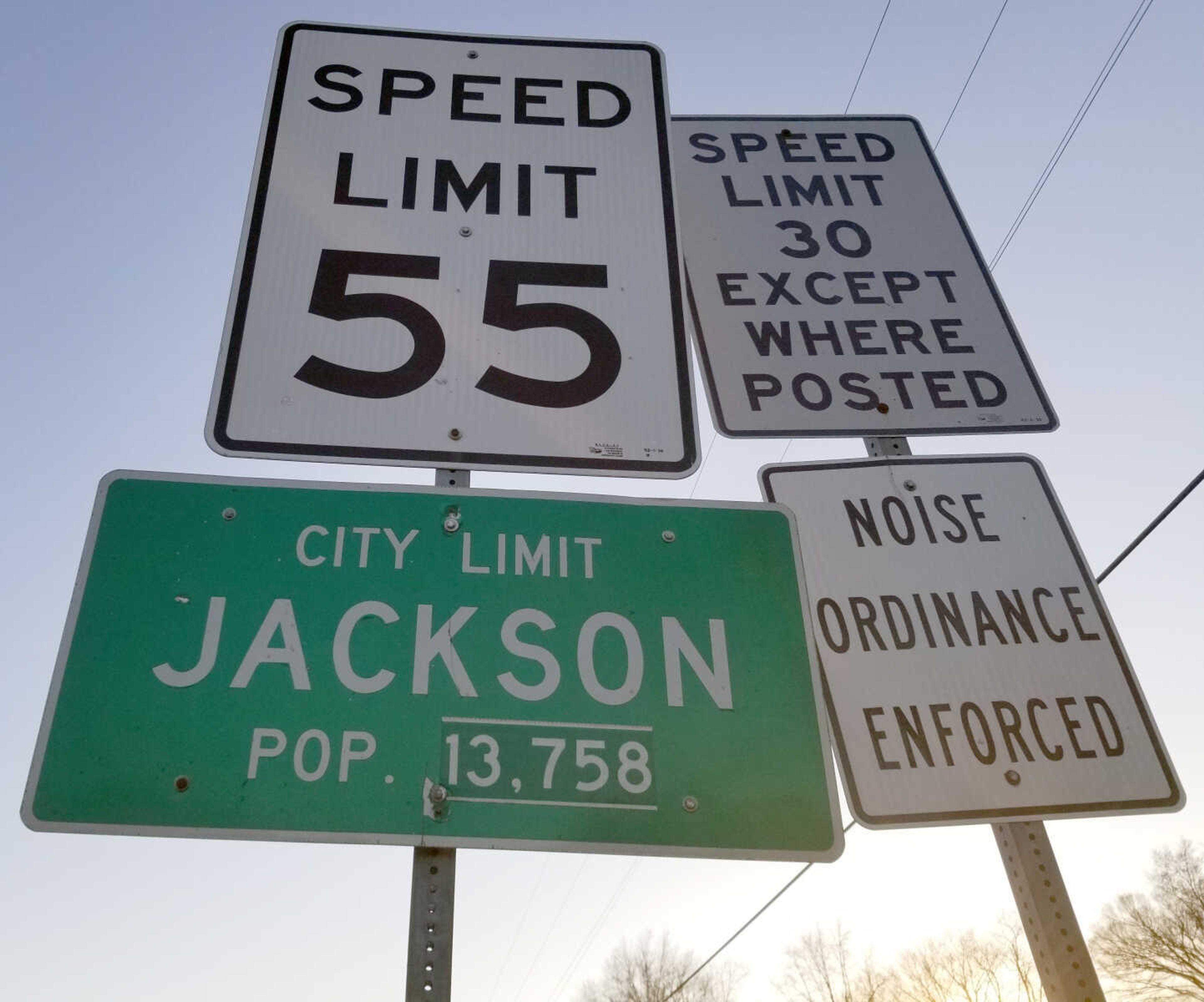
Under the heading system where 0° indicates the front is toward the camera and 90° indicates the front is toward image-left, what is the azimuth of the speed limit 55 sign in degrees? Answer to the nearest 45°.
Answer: approximately 0°

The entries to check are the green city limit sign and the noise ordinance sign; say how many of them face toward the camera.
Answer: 2

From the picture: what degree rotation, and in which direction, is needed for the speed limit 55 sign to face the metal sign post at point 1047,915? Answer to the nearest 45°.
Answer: approximately 135° to its left

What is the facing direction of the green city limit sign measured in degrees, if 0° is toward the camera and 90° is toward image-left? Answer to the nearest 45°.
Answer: approximately 0°

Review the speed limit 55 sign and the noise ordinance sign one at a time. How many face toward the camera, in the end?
2

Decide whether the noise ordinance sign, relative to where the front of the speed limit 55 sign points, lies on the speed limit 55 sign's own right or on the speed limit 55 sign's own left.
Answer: on the speed limit 55 sign's own left

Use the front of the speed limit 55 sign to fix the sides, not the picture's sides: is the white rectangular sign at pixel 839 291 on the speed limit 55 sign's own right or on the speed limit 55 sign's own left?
on the speed limit 55 sign's own left
